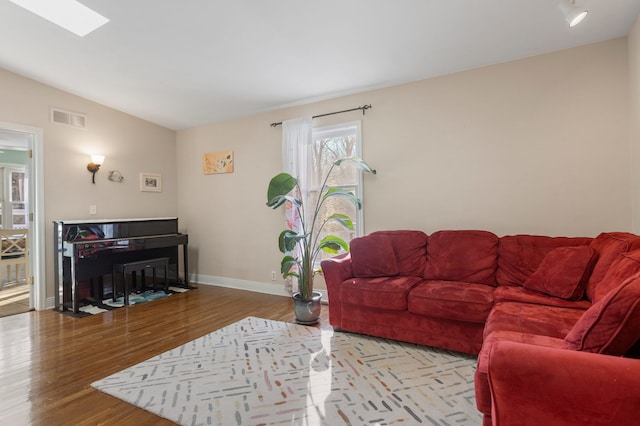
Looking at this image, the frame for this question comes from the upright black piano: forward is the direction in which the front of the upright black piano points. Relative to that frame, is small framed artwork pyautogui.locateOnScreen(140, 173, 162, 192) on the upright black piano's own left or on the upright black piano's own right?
on the upright black piano's own left

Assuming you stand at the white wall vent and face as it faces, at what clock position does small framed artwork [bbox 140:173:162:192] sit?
The small framed artwork is roughly at 10 o'clock from the white wall vent.

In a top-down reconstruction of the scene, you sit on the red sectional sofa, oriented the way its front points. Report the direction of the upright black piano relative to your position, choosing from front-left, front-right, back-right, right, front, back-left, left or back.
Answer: front-right

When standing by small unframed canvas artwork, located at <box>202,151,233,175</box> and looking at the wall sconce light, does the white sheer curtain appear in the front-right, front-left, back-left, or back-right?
back-left

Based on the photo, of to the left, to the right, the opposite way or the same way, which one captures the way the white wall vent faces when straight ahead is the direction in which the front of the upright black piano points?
the same way

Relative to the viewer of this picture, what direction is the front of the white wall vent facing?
facing the viewer and to the right of the viewer

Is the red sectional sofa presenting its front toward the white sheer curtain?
no

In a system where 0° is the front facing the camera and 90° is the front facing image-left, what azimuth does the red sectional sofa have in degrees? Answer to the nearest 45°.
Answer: approximately 45°

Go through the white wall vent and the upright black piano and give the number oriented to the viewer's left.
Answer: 0

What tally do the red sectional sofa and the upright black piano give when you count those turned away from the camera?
0

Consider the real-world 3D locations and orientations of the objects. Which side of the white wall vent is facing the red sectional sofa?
front

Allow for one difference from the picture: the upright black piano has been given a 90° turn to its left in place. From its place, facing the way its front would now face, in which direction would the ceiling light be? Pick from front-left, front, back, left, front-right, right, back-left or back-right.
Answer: right

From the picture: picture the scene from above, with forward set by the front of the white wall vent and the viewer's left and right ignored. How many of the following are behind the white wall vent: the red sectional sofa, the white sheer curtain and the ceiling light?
0

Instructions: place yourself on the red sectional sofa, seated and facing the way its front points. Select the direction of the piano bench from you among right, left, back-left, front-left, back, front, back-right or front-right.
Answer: front-right
